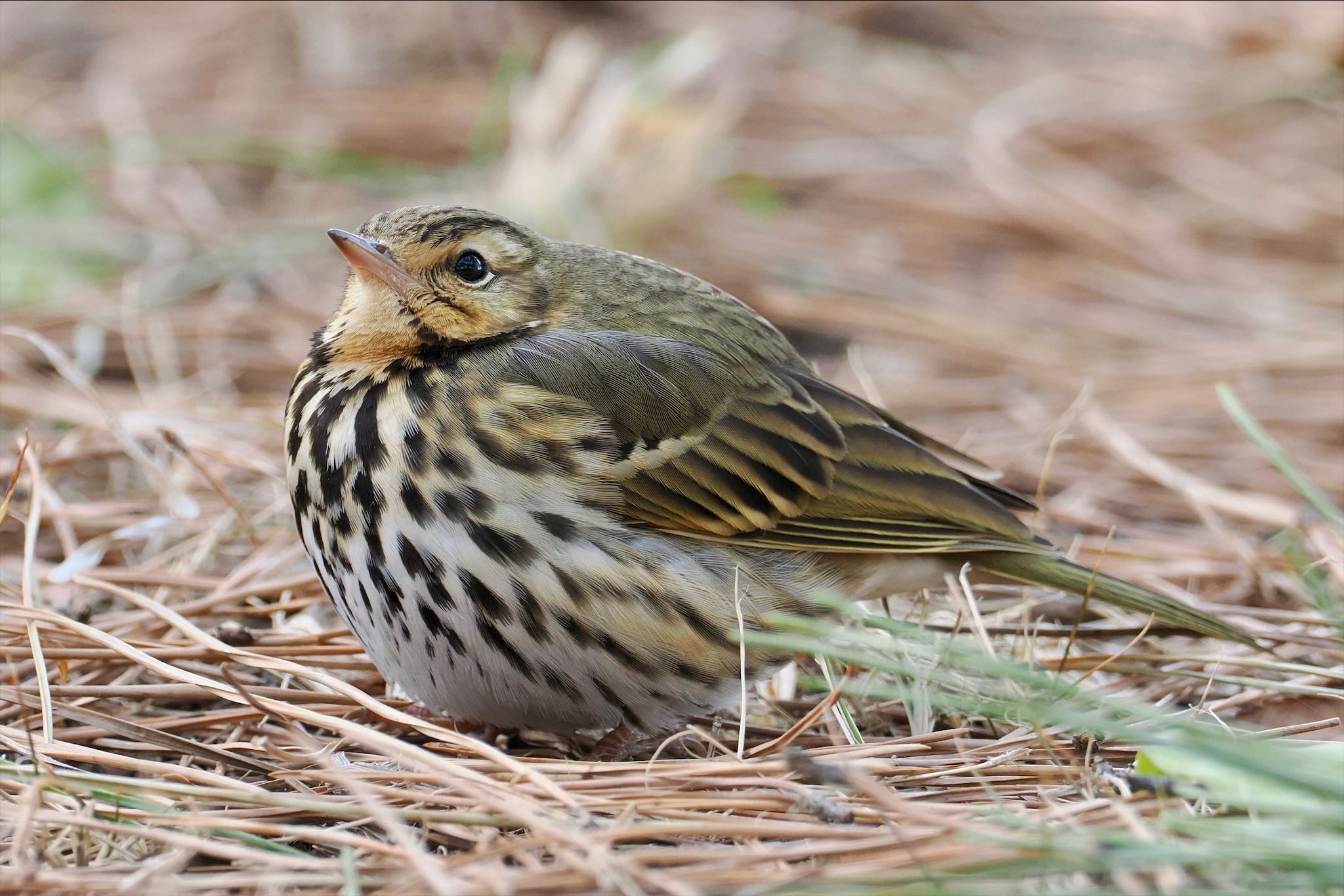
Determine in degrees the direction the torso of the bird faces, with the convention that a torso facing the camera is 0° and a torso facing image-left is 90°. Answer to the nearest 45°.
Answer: approximately 90°
